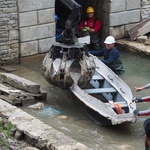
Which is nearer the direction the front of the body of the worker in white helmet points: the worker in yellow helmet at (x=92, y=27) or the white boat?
the white boat

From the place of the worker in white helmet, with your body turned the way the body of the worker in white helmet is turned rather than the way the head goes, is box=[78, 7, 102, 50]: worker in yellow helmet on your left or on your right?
on your right

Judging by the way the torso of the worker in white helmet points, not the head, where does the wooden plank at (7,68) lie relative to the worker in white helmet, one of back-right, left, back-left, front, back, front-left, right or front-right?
front-right

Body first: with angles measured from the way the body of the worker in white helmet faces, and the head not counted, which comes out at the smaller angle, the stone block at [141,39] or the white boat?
the white boat

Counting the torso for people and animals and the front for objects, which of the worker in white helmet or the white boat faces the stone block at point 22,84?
the worker in white helmet

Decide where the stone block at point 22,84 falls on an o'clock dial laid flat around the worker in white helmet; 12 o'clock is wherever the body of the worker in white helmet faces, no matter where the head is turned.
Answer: The stone block is roughly at 12 o'clock from the worker in white helmet.

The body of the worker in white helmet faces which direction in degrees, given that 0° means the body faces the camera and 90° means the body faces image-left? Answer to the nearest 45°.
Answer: approximately 45°
